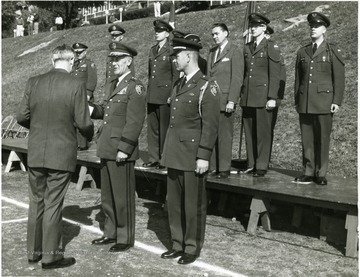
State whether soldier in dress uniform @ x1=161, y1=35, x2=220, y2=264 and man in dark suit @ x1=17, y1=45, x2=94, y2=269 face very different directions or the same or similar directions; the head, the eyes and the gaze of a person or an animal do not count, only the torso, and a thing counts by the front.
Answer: very different directions

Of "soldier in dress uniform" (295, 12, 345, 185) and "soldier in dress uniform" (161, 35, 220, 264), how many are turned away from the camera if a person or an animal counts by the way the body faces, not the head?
0

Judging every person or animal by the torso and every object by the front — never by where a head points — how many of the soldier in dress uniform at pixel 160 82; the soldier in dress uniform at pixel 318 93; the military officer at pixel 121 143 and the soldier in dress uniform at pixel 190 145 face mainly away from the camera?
0

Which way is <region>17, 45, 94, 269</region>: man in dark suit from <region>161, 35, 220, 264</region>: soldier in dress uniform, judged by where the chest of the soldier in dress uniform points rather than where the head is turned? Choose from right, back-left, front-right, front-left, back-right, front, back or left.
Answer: front-right

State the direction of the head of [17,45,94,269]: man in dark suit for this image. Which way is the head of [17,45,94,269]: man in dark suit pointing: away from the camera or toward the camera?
away from the camera

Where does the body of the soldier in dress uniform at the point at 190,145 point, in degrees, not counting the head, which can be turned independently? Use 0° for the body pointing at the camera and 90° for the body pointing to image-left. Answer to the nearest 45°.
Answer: approximately 45°

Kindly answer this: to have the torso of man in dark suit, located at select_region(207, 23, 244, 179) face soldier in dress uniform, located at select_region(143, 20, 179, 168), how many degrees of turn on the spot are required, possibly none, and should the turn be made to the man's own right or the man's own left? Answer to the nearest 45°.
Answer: approximately 90° to the man's own right

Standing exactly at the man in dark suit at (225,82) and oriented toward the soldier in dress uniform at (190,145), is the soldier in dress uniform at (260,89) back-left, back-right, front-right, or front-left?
back-left

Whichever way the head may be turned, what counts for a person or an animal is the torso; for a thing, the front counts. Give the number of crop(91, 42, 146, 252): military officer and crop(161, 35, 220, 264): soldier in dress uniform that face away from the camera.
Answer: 0

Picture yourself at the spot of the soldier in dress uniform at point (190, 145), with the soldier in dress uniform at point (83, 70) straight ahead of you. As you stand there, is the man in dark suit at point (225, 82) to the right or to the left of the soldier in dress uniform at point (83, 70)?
right

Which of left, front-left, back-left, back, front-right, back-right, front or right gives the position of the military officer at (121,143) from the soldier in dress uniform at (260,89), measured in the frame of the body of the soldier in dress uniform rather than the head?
front

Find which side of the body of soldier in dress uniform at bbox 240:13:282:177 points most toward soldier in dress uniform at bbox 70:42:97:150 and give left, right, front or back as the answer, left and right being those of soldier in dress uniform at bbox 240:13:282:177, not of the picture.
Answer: right

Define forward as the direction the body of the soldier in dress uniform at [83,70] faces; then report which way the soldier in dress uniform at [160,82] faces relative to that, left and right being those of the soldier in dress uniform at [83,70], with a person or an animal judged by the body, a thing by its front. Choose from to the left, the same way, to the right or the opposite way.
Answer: the same way

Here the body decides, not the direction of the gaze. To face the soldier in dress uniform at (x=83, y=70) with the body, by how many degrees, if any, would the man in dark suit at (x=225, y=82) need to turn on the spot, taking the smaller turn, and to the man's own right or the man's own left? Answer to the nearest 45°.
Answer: approximately 90° to the man's own right

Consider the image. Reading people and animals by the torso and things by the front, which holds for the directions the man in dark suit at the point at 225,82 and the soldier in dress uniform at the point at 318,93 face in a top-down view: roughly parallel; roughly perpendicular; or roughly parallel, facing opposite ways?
roughly parallel

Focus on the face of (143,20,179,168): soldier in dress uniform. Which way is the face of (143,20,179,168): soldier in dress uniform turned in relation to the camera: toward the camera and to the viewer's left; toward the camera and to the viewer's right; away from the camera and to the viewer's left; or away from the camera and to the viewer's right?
toward the camera and to the viewer's left

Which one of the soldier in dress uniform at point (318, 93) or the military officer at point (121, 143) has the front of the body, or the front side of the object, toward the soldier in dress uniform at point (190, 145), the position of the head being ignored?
the soldier in dress uniform at point (318, 93)
